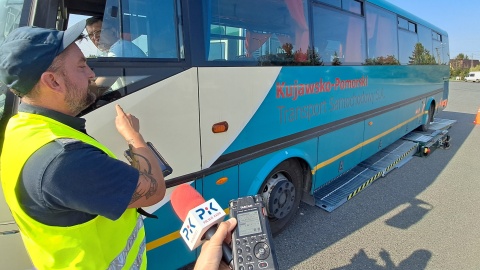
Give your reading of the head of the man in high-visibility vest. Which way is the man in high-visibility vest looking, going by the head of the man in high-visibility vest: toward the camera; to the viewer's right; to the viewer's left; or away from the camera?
to the viewer's right

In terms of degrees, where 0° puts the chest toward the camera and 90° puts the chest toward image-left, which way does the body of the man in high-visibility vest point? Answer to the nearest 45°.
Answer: approximately 270°
